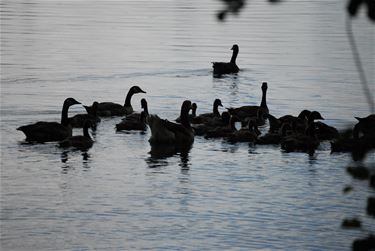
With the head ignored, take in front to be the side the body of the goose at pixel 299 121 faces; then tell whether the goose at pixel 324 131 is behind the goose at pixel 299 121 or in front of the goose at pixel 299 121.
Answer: in front

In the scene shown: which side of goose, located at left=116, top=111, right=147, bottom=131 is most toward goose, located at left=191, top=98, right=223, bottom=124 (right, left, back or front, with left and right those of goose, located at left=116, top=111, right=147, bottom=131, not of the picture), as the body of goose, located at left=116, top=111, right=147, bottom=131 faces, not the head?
front

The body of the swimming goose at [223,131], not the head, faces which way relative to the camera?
to the viewer's right

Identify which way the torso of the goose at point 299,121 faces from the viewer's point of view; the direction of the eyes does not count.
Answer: to the viewer's right

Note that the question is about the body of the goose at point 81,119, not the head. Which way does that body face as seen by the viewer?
to the viewer's right

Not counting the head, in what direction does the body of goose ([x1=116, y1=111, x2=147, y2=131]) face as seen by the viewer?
to the viewer's right

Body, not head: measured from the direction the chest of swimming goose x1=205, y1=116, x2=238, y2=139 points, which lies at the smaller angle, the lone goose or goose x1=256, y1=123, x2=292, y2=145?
the goose

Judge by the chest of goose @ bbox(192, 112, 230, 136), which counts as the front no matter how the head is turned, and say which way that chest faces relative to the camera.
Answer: to the viewer's right

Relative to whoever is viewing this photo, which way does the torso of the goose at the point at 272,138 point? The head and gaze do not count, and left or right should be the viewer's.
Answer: facing to the right of the viewer

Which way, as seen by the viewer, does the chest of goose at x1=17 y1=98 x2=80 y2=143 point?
to the viewer's right

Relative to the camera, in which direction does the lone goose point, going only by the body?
to the viewer's right
